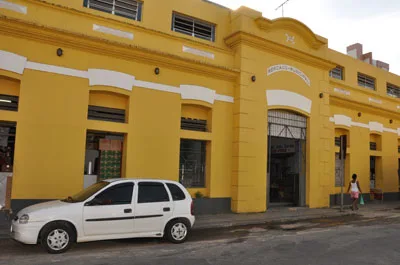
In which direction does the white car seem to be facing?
to the viewer's left

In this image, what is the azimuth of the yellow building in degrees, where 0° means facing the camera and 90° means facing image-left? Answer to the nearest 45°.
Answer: approximately 315°

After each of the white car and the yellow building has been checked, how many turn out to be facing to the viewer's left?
1

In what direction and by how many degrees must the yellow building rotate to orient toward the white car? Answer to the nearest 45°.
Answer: approximately 45° to its right

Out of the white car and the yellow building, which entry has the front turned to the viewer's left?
the white car
